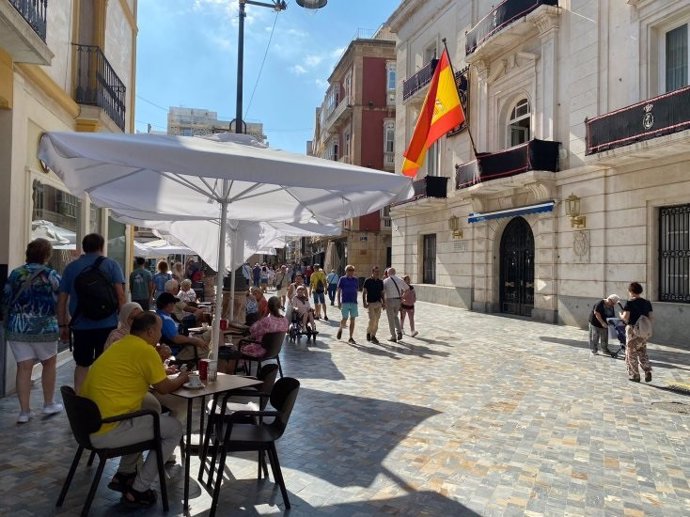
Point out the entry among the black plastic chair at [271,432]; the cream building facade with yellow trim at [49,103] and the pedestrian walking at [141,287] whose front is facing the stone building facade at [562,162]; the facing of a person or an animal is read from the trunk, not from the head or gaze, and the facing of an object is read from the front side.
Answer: the cream building facade with yellow trim at [49,103]

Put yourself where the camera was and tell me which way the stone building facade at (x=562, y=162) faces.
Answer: facing the viewer and to the left of the viewer

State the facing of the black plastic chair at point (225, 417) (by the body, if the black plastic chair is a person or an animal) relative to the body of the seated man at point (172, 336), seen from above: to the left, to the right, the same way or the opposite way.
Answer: the opposite way

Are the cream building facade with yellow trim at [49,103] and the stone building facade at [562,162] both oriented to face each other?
yes

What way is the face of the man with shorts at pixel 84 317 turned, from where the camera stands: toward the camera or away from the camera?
away from the camera

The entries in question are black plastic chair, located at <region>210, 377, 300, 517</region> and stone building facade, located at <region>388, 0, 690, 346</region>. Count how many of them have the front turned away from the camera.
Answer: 0

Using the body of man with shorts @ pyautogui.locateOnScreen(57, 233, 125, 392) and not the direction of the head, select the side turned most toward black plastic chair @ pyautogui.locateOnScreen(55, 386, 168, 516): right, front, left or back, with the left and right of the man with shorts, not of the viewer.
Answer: back

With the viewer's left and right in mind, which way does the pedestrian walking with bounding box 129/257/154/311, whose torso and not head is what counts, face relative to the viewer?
facing away from the viewer

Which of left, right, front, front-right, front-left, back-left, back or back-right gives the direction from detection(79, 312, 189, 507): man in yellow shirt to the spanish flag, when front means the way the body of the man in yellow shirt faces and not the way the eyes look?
front-left

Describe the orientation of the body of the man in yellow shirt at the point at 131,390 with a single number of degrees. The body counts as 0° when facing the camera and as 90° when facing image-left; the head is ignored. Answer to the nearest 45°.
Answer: approximately 270°

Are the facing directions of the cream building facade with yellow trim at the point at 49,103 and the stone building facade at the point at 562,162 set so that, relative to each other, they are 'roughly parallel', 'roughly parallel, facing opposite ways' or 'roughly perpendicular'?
roughly parallel, facing opposite ways

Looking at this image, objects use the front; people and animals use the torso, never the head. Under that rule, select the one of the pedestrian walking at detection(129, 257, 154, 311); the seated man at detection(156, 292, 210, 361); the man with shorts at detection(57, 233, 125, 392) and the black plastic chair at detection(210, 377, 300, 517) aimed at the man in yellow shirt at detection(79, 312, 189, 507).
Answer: the black plastic chair

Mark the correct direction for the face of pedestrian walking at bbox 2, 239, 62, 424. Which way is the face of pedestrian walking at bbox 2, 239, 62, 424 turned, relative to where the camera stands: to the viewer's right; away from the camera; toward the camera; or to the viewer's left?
away from the camera

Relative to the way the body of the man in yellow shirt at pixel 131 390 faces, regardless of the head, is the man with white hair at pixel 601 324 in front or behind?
in front

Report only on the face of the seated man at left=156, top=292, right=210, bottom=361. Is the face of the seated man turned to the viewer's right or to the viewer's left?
to the viewer's right

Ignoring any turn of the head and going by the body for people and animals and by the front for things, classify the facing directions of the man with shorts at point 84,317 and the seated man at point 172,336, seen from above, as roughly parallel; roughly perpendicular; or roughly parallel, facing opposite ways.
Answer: roughly perpendicular

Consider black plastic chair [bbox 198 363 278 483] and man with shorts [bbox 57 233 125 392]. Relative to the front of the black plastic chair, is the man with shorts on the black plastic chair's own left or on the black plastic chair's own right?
on the black plastic chair's own right
